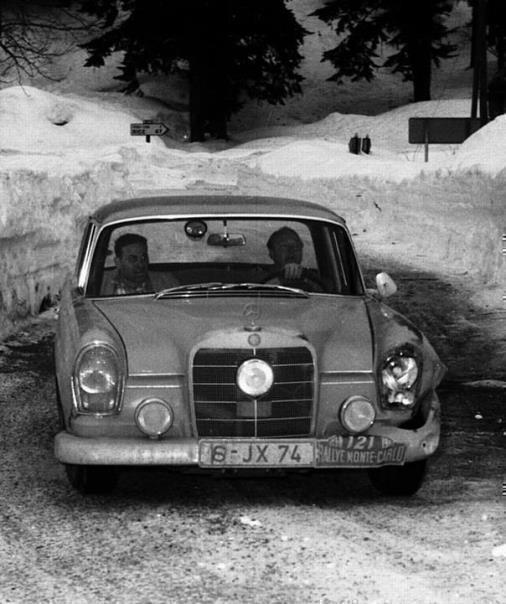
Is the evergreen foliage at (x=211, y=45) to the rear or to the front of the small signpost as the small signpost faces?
to the rear

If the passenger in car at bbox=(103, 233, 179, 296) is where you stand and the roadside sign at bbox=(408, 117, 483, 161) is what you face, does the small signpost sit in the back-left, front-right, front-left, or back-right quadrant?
front-left

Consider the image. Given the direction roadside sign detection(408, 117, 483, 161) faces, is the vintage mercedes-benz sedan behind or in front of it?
behind

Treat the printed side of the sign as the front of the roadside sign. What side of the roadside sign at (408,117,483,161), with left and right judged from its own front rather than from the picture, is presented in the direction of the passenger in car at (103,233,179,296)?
back

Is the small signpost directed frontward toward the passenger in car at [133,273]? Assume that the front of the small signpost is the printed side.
yes

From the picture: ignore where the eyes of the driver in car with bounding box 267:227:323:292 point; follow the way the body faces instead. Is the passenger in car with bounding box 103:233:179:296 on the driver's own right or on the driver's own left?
on the driver's own right

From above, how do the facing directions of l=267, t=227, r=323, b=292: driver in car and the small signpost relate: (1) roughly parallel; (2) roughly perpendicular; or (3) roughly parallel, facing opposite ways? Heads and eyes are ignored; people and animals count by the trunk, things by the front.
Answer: roughly parallel

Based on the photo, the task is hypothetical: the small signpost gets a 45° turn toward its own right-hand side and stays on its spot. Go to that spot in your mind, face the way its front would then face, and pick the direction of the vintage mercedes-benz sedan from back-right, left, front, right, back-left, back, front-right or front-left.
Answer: front-left

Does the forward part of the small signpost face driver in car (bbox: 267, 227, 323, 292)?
yes

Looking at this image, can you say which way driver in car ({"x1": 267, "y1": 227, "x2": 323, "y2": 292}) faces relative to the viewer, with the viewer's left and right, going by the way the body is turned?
facing the viewer

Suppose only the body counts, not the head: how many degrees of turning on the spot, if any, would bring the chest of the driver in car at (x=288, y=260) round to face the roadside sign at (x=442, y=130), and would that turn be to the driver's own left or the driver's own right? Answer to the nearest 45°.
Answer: approximately 180°

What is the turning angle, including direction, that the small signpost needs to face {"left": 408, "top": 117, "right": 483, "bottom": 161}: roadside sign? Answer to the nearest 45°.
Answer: approximately 90° to its left

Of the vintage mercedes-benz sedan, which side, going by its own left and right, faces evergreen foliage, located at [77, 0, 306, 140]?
back

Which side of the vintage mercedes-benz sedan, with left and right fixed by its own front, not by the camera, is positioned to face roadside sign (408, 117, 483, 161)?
back
